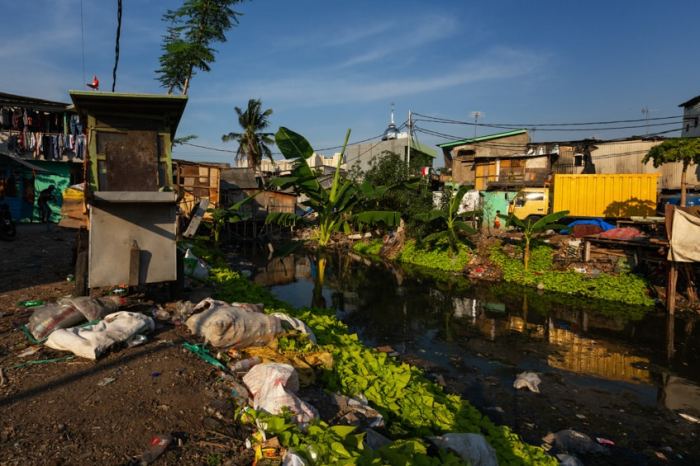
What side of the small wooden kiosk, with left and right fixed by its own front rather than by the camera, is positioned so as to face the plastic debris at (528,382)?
left

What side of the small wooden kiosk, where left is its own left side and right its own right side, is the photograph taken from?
front

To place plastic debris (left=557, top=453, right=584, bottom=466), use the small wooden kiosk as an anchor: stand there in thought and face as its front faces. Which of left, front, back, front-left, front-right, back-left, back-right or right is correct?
front-left

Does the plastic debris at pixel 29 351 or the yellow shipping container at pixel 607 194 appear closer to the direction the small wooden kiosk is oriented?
the plastic debris

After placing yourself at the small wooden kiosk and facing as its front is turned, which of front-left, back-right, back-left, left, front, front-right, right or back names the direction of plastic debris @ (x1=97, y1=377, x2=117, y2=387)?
front

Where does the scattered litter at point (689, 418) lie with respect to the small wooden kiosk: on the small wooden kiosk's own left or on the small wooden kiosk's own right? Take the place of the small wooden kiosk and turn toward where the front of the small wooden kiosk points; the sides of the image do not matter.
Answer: on the small wooden kiosk's own left

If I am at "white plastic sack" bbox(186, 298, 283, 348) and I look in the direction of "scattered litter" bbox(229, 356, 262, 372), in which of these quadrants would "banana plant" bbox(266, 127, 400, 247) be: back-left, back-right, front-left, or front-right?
back-left

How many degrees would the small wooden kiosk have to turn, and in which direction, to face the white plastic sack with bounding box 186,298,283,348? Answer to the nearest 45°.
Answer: approximately 45° to its left

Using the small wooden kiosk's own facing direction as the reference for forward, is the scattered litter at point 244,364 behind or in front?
in front

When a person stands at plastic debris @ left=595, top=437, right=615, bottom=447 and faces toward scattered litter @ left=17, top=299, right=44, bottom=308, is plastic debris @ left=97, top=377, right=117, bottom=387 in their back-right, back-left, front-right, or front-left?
front-left
